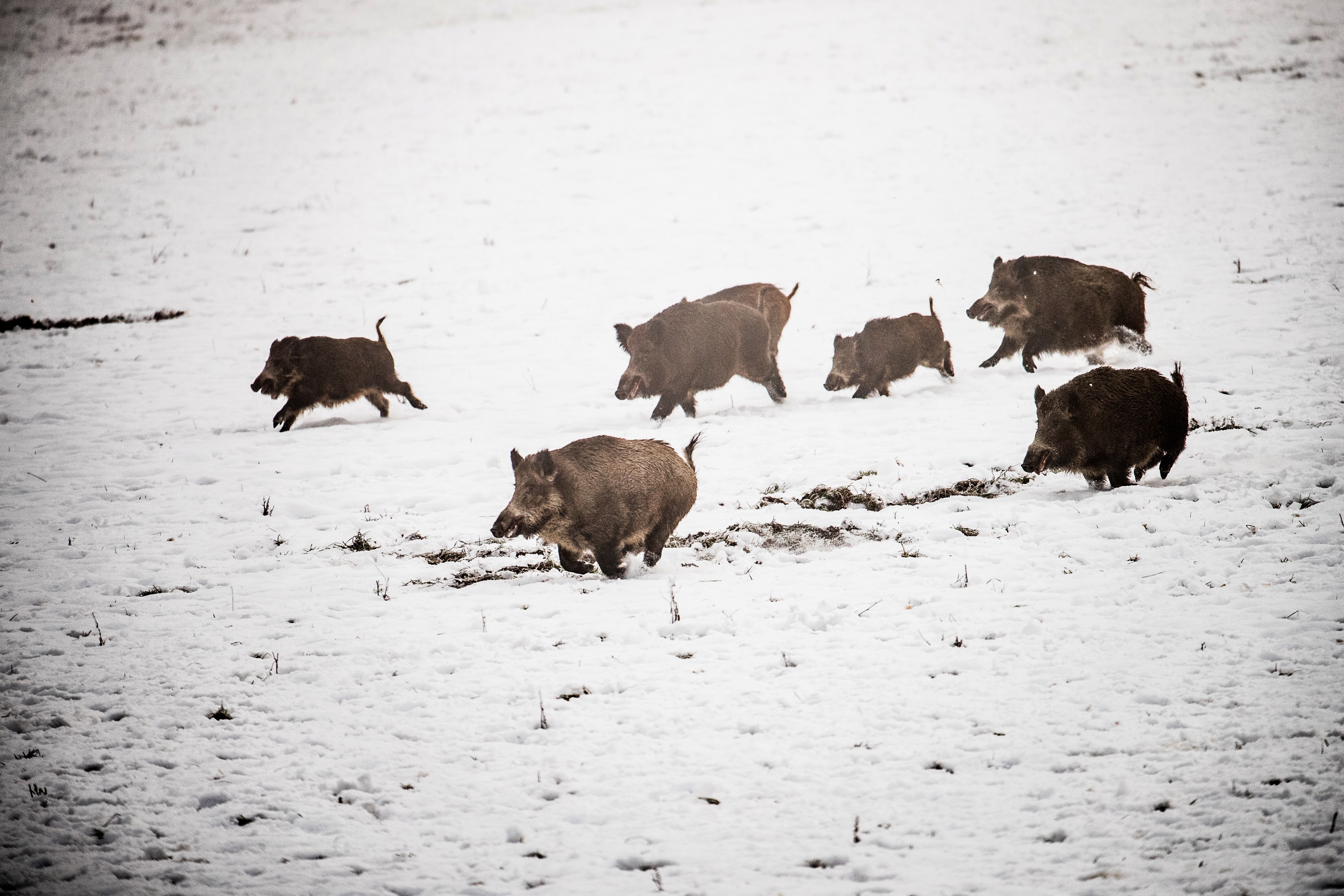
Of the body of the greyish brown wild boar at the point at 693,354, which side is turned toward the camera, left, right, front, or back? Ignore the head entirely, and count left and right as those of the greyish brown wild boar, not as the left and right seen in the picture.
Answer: left

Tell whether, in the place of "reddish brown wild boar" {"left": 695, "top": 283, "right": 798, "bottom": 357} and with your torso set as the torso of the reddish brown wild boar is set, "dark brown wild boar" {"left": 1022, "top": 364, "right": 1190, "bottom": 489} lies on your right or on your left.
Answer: on your left

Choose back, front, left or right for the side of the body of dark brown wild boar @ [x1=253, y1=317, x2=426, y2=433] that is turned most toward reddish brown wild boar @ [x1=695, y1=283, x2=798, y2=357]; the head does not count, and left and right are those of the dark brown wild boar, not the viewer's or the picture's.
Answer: back

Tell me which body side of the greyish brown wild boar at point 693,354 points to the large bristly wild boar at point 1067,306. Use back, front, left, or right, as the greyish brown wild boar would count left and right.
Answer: back

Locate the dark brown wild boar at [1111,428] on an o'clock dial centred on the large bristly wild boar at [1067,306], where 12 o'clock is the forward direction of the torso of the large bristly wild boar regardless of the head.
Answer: The dark brown wild boar is roughly at 9 o'clock from the large bristly wild boar.

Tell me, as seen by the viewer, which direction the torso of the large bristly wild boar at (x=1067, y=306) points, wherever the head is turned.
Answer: to the viewer's left

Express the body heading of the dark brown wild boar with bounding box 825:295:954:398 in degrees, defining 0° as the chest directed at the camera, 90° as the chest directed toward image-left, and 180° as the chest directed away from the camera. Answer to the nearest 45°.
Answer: approximately 90°

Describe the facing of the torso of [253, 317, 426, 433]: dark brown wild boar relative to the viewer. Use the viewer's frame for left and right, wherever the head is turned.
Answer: facing to the left of the viewer

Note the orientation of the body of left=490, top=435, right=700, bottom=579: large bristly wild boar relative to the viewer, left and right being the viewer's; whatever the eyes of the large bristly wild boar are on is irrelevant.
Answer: facing to the left of the viewer

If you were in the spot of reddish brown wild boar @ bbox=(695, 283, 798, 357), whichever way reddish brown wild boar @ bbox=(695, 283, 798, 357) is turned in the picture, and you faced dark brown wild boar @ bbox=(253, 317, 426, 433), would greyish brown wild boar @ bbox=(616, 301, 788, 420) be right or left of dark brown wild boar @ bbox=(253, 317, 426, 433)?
left

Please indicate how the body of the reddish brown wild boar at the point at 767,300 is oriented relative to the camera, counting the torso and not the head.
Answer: to the viewer's left

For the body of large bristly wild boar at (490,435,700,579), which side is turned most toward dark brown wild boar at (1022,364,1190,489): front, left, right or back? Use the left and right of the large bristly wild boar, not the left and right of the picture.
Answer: back
